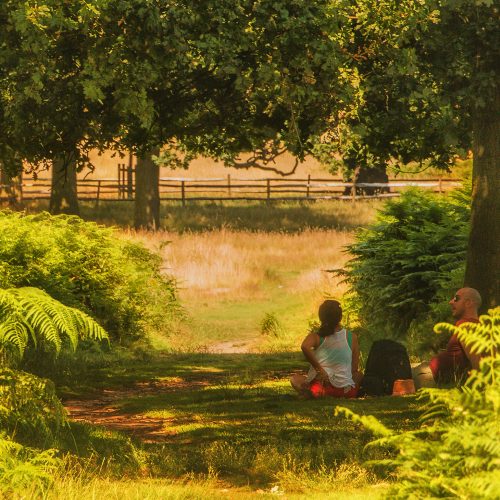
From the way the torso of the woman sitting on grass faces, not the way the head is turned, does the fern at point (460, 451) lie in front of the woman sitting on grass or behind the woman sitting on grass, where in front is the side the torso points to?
behind

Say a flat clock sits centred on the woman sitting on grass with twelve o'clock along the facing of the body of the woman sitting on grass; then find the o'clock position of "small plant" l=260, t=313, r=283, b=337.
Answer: The small plant is roughly at 12 o'clock from the woman sitting on grass.

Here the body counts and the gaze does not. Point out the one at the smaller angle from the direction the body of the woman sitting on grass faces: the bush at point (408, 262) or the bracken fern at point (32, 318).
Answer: the bush

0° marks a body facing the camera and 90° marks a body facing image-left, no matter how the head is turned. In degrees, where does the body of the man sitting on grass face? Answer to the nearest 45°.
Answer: approximately 90°

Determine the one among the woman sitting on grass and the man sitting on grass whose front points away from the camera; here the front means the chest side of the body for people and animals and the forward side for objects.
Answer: the woman sitting on grass

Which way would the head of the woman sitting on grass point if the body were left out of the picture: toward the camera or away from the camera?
away from the camera

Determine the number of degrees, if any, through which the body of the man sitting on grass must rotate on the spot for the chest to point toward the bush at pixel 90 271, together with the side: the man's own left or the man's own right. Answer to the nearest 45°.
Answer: approximately 45° to the man's own right

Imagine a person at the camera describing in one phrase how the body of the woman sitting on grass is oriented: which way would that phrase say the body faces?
away from the camera

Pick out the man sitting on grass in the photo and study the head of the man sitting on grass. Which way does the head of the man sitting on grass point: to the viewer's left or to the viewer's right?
to the viewer's left

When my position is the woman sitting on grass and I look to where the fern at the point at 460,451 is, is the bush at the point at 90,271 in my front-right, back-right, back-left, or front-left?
back-right

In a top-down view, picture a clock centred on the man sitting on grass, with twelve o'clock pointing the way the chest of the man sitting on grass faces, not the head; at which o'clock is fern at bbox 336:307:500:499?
The fern is roughly at 9 o'clock from the man sitting on grass.

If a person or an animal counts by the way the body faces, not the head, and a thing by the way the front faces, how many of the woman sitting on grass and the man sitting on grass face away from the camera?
1

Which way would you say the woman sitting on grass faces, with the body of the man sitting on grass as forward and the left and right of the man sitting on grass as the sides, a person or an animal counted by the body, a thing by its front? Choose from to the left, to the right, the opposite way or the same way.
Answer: to the right

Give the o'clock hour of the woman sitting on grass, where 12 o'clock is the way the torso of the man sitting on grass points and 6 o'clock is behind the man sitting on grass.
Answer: The woman sitting on grass is roughly at 12 o'clock from the man sitting on grass.
